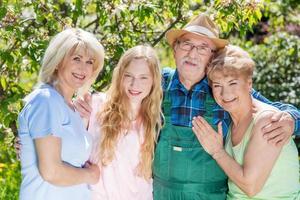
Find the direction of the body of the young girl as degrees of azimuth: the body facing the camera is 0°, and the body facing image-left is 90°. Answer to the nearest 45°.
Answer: approximately 0°

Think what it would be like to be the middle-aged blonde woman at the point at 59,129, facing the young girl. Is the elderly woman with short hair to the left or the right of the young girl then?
right

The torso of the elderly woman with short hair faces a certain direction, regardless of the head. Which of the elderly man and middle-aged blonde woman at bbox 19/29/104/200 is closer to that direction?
the middle-aged blonde woman

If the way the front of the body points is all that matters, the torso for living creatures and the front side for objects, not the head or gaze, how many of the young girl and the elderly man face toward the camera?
2

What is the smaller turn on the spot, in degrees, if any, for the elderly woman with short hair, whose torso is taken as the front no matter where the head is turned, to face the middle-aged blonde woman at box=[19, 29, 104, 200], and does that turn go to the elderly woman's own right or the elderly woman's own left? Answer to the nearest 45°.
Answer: approximately 45° to the elderly woman's own right

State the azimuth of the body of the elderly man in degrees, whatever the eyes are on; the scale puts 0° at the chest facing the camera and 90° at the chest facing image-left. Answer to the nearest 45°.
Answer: approximately 0°

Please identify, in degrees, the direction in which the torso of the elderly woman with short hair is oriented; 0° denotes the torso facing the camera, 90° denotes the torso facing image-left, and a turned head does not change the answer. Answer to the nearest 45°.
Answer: approximately 45°
